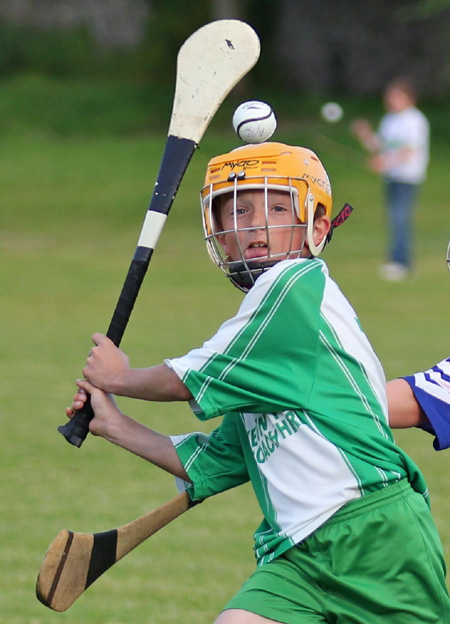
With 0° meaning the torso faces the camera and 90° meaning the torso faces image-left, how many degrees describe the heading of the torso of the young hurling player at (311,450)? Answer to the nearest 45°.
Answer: approximately 45°

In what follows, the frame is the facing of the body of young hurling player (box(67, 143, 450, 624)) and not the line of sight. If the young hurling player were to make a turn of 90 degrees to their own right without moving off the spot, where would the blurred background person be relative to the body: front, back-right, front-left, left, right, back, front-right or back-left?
front-right
